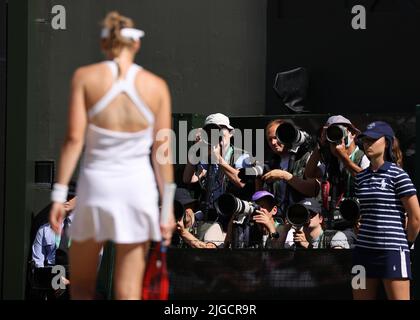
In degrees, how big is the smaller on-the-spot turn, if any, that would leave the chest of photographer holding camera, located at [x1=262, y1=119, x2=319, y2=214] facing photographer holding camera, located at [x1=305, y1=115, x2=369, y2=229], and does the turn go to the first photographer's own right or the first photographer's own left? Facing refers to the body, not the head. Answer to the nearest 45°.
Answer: approximately 135° to the first photographer's own left

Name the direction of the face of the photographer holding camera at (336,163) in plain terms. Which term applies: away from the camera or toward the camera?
toward the camera

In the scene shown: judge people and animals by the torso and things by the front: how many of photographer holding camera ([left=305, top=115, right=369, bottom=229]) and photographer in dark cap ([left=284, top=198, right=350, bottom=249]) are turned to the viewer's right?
0

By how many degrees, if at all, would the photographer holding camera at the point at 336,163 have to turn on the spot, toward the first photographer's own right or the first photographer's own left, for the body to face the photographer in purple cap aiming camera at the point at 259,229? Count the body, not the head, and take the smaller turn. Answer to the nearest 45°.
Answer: approximately 90° to the first photographer's own right

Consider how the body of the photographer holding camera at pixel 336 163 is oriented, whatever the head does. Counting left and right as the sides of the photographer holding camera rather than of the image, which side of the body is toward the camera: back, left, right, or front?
front

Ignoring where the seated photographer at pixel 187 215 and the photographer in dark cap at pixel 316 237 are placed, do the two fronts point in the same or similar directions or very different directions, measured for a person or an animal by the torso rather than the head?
same or similar directions

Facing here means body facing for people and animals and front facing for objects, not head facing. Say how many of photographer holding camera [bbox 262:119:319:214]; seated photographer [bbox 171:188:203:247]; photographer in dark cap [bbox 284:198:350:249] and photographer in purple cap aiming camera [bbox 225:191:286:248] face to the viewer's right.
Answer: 0

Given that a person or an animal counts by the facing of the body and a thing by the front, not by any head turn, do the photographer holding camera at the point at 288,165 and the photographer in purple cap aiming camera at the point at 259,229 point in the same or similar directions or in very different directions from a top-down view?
same or similar directions

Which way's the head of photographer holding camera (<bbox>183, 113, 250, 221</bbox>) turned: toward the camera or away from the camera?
toward the camera

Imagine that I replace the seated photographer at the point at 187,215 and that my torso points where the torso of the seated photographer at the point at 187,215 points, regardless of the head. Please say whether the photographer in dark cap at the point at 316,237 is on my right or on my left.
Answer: on my left

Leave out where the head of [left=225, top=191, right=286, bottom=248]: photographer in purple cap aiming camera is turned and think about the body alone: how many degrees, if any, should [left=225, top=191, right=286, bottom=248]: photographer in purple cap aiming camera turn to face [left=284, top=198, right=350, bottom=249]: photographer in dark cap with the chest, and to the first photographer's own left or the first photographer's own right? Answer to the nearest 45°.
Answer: approximately 135° to the first photographer's own left

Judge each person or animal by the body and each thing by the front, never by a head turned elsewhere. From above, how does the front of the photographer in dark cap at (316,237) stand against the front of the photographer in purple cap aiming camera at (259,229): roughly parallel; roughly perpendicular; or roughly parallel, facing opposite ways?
roughly parallel

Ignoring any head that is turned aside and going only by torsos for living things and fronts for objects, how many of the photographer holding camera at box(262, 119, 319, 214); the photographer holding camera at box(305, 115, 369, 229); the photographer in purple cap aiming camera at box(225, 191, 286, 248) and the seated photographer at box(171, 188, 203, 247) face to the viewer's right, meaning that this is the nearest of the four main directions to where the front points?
0

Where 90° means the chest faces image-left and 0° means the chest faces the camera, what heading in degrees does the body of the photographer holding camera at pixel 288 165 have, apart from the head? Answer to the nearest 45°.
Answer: approximately 45°
